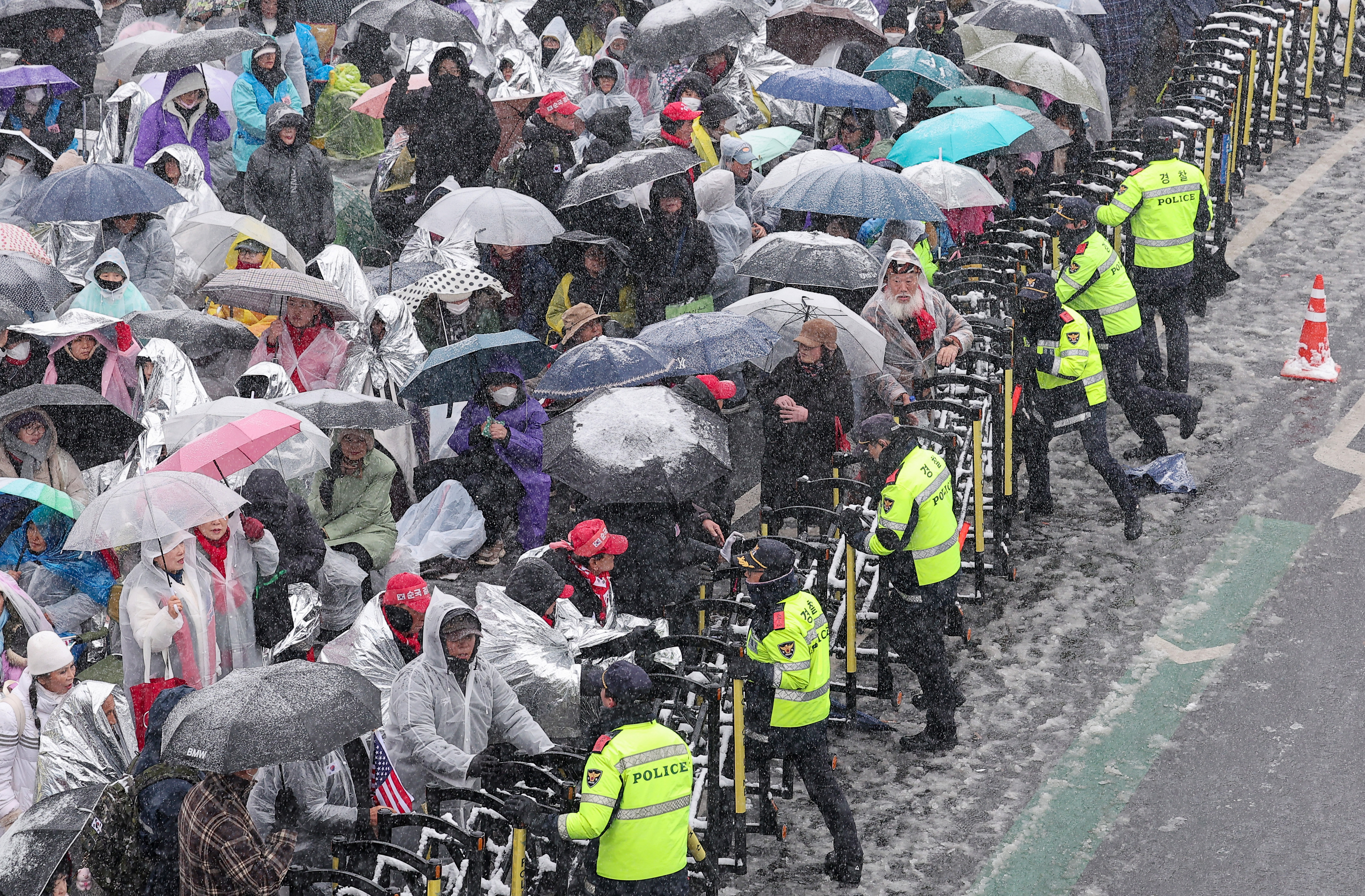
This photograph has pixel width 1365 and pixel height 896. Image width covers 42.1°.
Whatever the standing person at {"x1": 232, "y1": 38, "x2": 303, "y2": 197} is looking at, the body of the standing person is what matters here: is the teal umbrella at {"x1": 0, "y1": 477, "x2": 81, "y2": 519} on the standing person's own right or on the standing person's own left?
on the standing person's own right

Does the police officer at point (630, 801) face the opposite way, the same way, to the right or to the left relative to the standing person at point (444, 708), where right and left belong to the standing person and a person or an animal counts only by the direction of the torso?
the opposite way

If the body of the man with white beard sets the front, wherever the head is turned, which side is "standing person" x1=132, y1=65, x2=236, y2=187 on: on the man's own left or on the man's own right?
on the man's own right

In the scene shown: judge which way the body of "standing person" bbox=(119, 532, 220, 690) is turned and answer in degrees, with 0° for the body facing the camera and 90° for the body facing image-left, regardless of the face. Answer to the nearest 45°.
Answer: approximately 315°

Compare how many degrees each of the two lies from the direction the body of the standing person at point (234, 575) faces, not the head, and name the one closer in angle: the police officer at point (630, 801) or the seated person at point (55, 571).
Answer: the police officer

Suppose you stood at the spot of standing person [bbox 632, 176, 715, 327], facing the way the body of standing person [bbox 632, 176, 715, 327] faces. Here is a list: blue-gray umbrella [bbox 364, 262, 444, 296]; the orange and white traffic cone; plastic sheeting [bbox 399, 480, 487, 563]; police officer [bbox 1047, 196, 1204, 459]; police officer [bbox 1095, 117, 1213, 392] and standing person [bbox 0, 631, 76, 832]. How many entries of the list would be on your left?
3

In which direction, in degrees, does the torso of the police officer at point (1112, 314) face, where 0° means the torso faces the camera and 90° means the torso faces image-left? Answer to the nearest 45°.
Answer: approximately 90°

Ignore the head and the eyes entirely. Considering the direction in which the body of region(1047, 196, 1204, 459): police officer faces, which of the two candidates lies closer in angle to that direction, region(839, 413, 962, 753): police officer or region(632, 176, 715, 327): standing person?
the standing person

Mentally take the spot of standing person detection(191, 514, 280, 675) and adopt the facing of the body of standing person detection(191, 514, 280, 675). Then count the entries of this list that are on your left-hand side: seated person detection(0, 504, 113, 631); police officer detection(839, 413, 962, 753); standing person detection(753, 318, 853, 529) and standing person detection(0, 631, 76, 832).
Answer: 2
